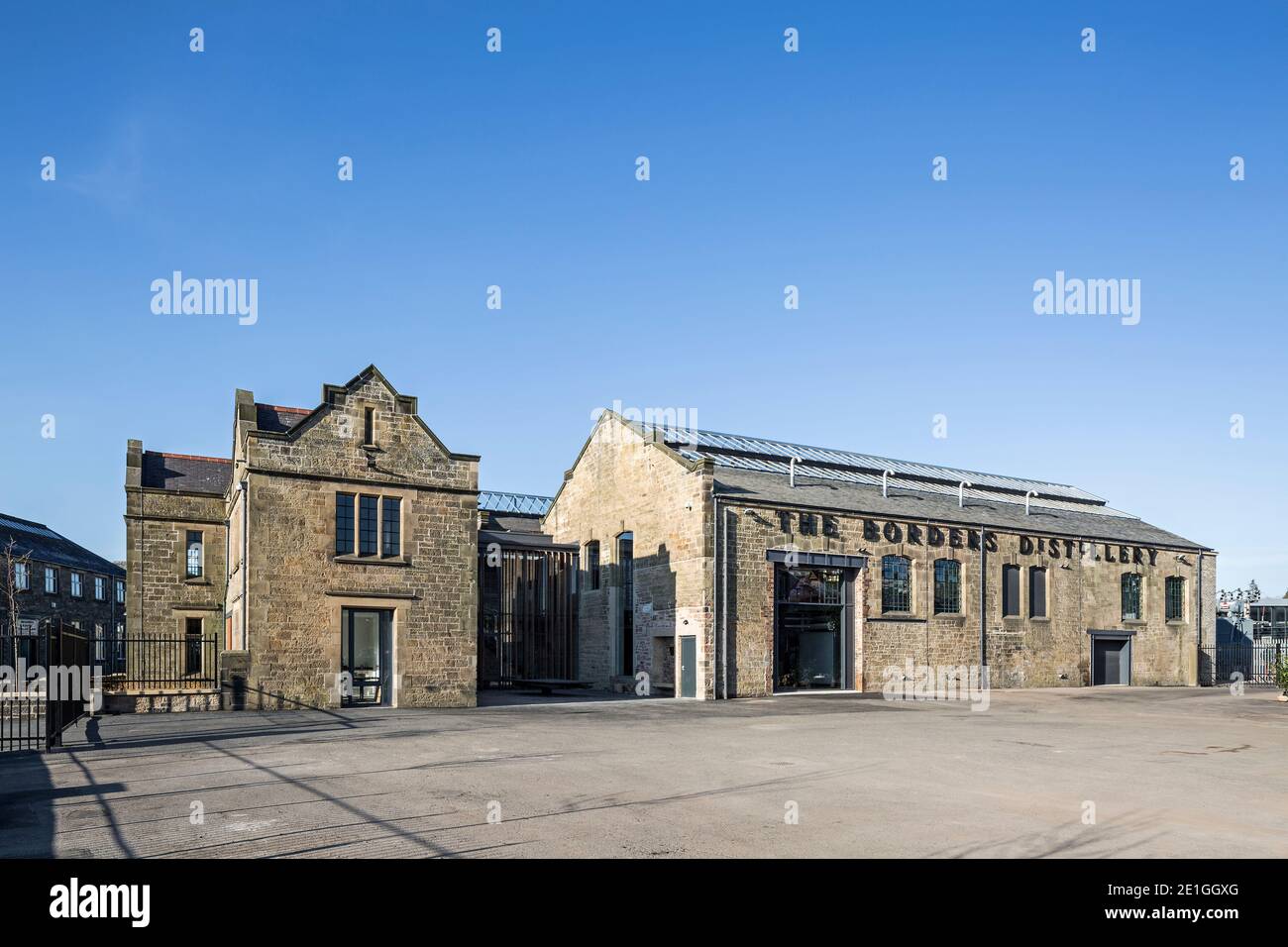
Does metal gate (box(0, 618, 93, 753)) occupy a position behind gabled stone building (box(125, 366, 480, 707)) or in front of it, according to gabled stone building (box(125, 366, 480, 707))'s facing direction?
in front

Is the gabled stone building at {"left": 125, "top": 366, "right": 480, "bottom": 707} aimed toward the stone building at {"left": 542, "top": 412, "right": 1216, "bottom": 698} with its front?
no

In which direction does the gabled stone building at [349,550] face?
toward the camera

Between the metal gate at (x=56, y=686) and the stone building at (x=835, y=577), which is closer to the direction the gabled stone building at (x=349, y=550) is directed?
the metal gate

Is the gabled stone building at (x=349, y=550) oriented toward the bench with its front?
no

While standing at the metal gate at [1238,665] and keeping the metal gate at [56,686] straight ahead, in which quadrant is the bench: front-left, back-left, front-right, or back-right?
front-right
